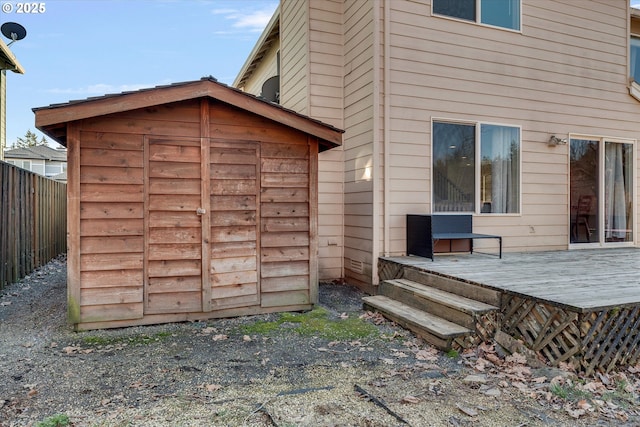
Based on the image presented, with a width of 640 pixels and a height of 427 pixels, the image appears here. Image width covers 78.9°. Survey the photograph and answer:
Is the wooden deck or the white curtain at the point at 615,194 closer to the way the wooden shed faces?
the wooden deck

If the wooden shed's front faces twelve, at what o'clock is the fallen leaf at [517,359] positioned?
The fallen leaf is roughly at 10 o'clock from the wooden shed.

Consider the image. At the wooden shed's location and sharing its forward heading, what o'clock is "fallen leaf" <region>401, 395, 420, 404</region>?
The fallen leaf is roughly at 11 o'clock from the wooden shed.

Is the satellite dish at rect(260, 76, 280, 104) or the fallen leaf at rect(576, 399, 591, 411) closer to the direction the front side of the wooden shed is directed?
the fallen leaf

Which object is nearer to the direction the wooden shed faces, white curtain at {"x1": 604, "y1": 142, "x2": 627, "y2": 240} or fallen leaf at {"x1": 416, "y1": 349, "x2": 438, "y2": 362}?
the fallen leaf

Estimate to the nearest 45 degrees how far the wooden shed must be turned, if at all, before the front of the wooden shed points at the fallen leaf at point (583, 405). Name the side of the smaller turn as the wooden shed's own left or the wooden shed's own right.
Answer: approximately 45° to the wooden shed's own left

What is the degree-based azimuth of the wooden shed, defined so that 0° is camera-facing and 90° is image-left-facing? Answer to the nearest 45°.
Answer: approximately 0°

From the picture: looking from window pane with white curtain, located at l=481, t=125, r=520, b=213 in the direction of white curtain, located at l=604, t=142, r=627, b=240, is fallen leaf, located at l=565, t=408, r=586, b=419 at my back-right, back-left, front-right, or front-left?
back-right

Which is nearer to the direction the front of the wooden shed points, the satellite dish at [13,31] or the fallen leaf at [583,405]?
the fallen leaf

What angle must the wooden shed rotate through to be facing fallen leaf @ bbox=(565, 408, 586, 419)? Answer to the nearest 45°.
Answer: approximately 45° to its left

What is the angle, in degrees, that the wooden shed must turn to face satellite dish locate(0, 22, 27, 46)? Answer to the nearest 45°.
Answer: approximately 135° to its right

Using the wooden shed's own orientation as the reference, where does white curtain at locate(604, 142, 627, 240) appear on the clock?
The white curtain is roughly at 9 o'clock from the wooden shed.

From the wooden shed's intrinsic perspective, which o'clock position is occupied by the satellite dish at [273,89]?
The satellite dish is roughly at 7 o'clock from the wooden shed.

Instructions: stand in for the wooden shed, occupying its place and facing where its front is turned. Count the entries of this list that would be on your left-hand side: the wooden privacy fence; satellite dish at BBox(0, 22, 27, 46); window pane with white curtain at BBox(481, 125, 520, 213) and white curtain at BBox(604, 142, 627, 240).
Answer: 2

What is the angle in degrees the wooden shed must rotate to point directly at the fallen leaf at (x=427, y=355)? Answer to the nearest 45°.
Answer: approximately 45° to its left

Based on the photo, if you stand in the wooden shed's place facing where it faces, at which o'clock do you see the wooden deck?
The wooden deck is roughly at 10 o'clock from the wooden shed.
